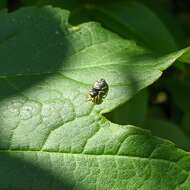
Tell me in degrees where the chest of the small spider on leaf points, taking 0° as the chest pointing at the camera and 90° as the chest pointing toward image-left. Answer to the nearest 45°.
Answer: approximately 45°

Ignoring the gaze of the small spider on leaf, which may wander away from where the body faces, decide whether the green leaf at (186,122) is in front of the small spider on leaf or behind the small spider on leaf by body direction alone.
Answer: behind
